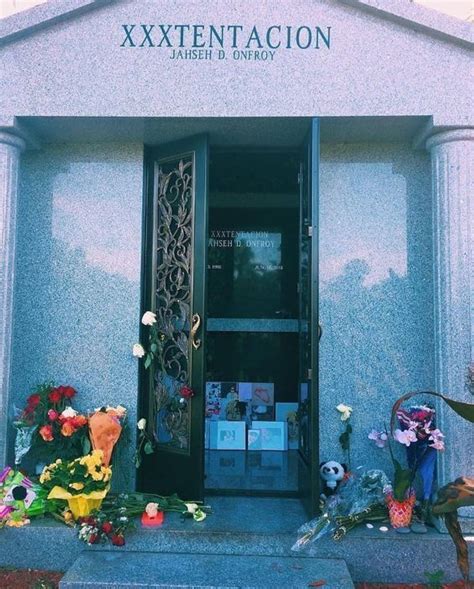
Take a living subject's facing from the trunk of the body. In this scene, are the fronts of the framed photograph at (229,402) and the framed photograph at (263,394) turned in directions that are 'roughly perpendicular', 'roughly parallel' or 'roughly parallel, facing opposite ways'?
roughly parallel

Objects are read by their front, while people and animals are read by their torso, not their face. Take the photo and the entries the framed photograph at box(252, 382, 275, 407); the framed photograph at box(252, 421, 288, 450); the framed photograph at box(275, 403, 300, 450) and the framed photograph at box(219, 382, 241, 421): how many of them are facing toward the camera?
4

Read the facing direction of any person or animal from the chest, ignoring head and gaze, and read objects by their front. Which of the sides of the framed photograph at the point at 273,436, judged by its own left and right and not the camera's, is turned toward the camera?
front

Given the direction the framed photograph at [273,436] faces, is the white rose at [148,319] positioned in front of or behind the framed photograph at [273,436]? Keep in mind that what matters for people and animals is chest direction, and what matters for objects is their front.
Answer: in front

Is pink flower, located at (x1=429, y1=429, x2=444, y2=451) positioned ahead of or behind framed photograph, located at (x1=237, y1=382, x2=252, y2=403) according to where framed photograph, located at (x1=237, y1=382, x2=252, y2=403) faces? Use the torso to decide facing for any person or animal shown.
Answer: ahead

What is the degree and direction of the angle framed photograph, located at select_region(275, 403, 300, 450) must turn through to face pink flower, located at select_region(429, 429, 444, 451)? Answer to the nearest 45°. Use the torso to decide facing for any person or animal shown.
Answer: approximately 45° to its left

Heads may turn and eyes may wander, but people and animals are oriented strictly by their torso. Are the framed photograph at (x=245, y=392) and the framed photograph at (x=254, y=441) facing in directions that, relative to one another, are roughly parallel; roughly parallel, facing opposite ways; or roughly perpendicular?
roughly parallel

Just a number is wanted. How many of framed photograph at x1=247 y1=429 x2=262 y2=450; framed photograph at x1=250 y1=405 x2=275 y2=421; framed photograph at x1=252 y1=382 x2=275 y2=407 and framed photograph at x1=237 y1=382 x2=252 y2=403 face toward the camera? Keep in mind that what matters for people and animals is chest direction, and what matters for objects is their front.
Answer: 4

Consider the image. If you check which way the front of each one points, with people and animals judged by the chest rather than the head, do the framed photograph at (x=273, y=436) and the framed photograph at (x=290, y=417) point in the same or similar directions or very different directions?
same or similar directions

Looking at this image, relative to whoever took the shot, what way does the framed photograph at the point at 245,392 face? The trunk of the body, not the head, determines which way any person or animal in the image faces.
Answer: facing the viewer

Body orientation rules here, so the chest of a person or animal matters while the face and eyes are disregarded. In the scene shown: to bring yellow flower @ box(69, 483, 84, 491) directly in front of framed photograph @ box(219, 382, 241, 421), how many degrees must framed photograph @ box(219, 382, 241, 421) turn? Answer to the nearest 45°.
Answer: approximately 45° to its right
